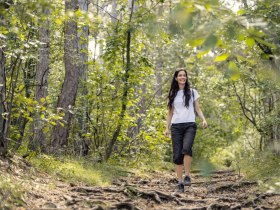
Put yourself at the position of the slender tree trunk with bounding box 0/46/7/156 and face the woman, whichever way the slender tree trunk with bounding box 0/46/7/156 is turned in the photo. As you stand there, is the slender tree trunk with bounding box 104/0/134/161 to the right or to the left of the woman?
left

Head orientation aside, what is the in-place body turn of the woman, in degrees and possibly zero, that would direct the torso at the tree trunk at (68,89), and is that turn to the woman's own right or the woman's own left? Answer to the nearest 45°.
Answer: approximately 135° to the woman's own right

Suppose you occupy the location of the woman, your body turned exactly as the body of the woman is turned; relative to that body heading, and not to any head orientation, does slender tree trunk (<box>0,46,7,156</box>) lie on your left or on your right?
on your right

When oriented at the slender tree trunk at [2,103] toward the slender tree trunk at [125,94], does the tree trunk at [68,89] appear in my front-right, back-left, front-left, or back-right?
front-left

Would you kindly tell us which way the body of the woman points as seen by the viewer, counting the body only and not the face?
toward the camera

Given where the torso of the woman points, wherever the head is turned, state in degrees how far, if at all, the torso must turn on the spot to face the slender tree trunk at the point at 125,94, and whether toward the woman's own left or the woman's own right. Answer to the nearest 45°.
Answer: approximately 135° to the woman's own right

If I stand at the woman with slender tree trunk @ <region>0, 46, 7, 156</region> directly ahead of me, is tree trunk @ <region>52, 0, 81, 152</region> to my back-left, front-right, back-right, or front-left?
front-right

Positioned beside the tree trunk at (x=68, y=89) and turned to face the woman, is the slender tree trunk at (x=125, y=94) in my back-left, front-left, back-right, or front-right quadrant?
front-left

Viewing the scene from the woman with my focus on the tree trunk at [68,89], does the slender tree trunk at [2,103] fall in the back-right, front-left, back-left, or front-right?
front-left

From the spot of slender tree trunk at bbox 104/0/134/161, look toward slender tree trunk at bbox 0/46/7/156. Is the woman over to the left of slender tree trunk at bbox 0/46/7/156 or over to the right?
left
